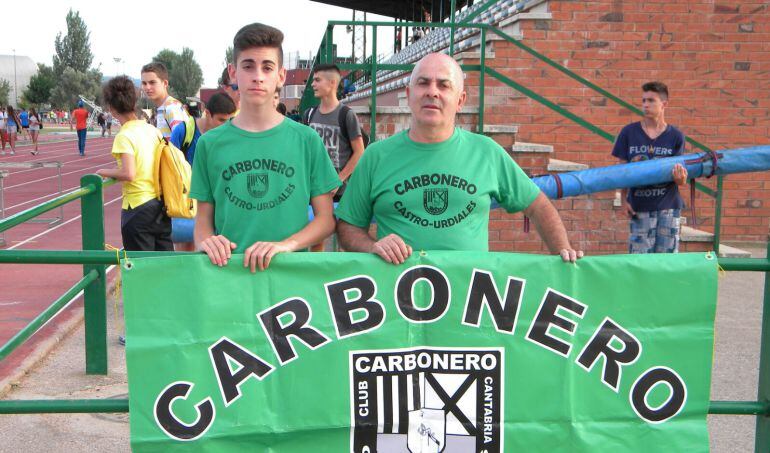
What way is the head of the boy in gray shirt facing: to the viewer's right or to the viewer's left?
to the viewer's left

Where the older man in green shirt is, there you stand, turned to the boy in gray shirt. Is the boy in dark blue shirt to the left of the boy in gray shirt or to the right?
right

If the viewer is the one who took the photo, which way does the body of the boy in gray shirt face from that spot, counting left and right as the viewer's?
facing the viewer and to the left of the viewer

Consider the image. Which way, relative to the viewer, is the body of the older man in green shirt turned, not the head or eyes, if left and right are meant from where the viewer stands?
facing the viewer

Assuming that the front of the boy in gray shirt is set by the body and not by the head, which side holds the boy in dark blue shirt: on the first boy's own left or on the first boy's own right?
on the first boy's own left

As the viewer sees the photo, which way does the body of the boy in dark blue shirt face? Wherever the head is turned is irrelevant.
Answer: toward the camera

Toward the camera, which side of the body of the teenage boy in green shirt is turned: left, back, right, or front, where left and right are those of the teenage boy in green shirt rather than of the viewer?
front

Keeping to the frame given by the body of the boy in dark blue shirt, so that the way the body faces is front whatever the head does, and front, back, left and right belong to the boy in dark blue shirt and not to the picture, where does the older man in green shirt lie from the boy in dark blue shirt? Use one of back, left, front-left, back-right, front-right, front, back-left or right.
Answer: front

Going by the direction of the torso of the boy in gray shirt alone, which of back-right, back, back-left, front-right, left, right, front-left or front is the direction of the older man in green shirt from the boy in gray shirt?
front-left

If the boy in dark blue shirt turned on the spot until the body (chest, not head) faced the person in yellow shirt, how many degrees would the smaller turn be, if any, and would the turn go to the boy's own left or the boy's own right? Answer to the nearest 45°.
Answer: approximately 45° to the boy's own right

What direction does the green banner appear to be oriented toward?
toward the camera

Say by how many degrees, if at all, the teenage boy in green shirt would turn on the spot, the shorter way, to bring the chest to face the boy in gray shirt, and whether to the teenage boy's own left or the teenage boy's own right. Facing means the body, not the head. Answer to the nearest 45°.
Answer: approximately 180°

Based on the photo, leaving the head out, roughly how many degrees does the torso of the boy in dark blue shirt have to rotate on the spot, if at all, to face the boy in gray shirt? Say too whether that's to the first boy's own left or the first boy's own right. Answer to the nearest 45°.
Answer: approximately 90° to the first boy's own right
